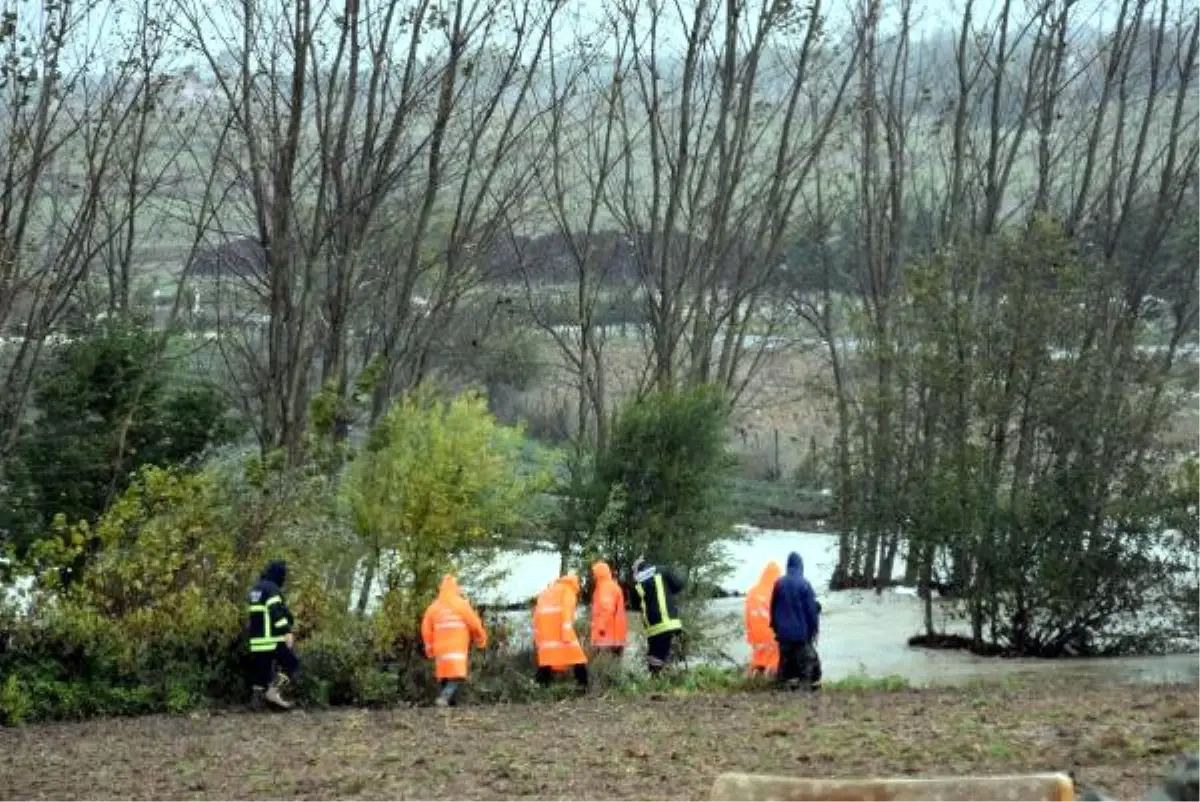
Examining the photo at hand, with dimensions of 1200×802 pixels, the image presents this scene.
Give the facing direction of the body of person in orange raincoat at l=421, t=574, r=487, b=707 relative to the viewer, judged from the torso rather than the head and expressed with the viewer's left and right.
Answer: facing away from the viewer

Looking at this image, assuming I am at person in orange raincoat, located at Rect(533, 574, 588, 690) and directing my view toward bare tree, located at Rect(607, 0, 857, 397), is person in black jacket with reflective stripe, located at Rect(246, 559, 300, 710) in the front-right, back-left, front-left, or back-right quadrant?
back-left

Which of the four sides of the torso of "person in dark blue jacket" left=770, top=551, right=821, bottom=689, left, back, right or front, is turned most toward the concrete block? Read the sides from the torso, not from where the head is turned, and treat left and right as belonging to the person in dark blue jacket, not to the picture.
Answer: back

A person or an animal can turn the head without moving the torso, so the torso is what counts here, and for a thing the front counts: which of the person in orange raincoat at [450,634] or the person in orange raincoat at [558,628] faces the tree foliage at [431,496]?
the person in orange raincoat at [450,634]

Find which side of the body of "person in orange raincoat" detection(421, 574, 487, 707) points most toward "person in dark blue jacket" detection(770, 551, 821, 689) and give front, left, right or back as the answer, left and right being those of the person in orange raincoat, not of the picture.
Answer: right

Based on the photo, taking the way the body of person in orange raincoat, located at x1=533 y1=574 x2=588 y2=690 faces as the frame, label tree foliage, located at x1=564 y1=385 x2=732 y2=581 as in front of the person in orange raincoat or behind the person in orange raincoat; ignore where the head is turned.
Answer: in front

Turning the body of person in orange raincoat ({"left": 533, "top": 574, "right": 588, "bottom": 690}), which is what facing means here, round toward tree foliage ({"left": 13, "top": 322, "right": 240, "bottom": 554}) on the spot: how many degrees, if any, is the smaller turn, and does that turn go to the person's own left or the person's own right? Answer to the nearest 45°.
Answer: approximately 90° to the person's own left

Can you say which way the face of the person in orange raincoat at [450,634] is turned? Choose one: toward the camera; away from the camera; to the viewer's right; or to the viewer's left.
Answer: away from the camera

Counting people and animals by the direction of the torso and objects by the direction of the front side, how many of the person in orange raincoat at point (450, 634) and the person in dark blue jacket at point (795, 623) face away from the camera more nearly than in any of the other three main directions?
2

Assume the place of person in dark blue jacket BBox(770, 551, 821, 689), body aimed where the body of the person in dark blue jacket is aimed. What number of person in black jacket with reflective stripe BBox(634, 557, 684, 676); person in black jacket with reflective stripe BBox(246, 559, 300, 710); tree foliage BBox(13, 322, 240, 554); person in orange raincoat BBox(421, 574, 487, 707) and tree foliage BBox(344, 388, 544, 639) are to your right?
0

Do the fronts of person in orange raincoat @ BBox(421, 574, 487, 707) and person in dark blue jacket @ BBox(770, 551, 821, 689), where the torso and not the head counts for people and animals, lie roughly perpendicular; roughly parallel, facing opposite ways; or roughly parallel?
roughly parallel

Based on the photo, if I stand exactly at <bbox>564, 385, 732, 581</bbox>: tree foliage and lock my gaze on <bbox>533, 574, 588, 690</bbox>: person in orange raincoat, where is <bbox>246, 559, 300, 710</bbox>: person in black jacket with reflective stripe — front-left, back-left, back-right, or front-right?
front-right

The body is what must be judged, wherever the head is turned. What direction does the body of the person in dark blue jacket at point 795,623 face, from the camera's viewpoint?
away from the camera

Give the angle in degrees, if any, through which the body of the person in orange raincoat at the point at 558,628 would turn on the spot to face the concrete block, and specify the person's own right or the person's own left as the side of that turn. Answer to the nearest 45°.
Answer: approximately 135° to the person's own right
